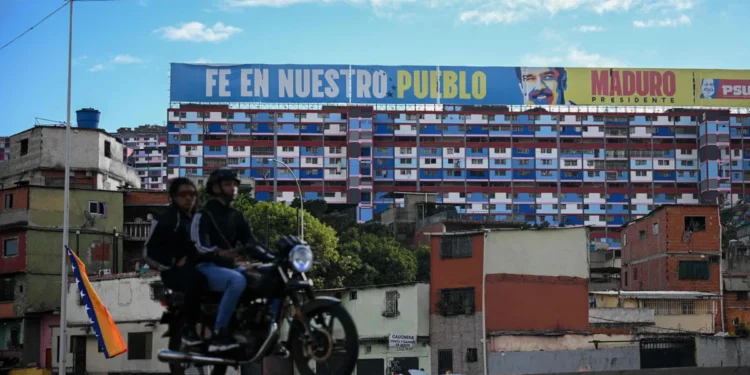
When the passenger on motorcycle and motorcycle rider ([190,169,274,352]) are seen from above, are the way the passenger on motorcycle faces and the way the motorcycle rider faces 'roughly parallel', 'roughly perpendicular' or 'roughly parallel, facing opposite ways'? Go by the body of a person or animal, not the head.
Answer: roughly parallel

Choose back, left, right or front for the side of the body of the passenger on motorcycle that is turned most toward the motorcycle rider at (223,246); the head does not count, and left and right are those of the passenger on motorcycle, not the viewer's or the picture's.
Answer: front

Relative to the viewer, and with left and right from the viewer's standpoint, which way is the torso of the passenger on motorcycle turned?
facing the viewer and to the right of the viewer

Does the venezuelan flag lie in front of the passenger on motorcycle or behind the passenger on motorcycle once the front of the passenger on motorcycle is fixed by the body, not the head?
behind

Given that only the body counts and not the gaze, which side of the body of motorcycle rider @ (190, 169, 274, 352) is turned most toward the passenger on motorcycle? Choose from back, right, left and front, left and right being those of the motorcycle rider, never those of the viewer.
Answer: back

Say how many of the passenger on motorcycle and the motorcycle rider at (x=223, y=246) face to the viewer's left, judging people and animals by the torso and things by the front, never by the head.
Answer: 0
